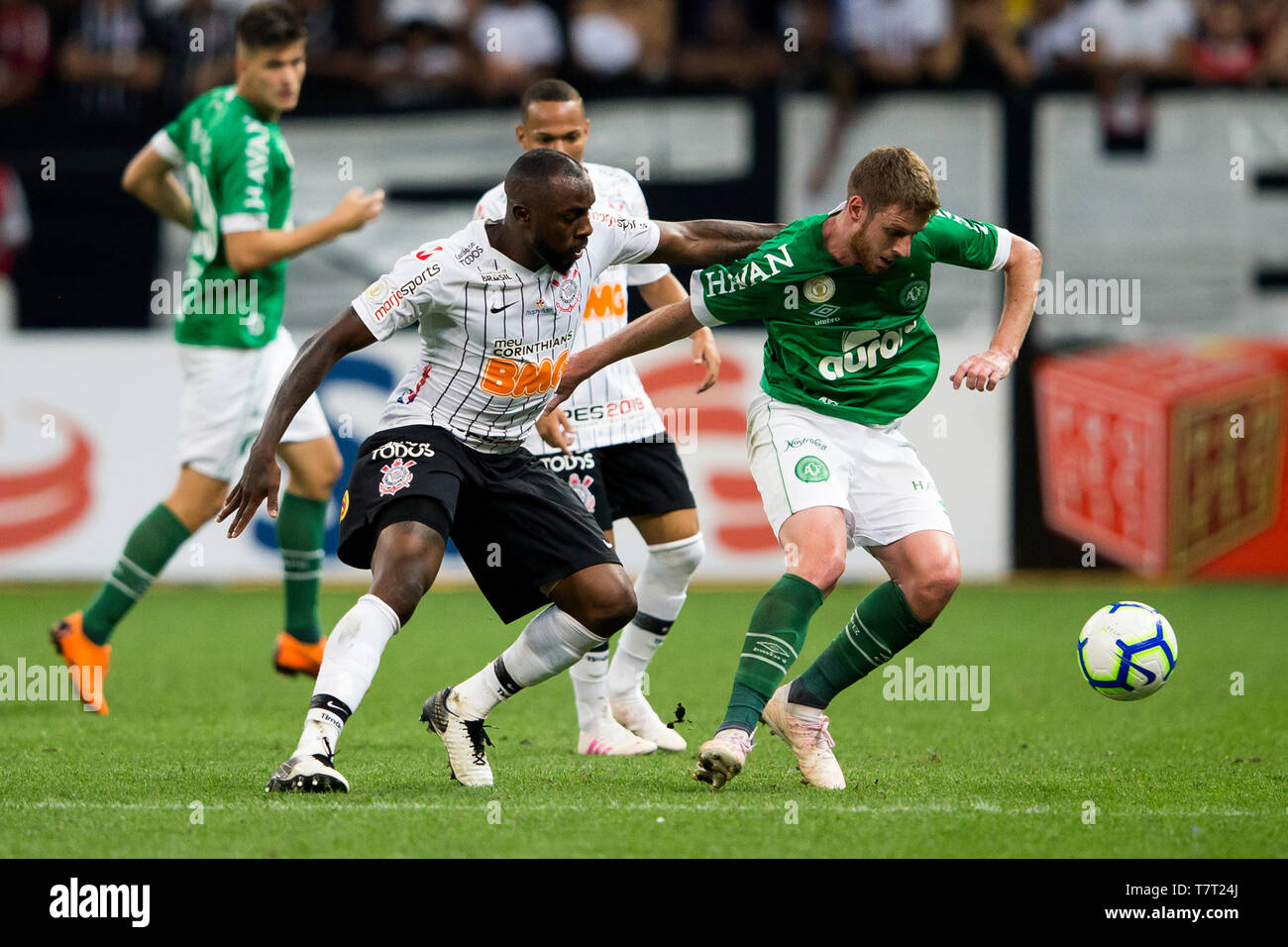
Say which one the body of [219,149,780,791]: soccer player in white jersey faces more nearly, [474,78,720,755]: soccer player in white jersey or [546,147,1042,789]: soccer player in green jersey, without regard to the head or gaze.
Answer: the soccer player in green jersey

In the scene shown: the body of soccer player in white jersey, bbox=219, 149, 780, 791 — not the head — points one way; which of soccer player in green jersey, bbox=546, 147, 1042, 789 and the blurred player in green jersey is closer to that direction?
the soccer player in green jersey

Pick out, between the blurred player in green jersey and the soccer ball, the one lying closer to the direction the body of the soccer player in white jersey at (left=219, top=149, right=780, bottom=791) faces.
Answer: the soccer ball

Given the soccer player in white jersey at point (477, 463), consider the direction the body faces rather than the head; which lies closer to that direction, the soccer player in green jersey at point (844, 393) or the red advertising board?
the soccer player in green jersey

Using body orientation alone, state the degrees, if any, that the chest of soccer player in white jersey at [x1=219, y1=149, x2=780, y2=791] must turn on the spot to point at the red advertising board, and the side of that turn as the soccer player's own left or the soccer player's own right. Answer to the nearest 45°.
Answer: approximately 90° to the soccer player's own left

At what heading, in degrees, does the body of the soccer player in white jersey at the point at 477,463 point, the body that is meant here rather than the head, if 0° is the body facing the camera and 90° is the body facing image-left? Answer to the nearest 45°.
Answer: approximately 315°

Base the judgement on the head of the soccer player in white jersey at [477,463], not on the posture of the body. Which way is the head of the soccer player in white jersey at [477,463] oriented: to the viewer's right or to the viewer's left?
to the viewer's right
